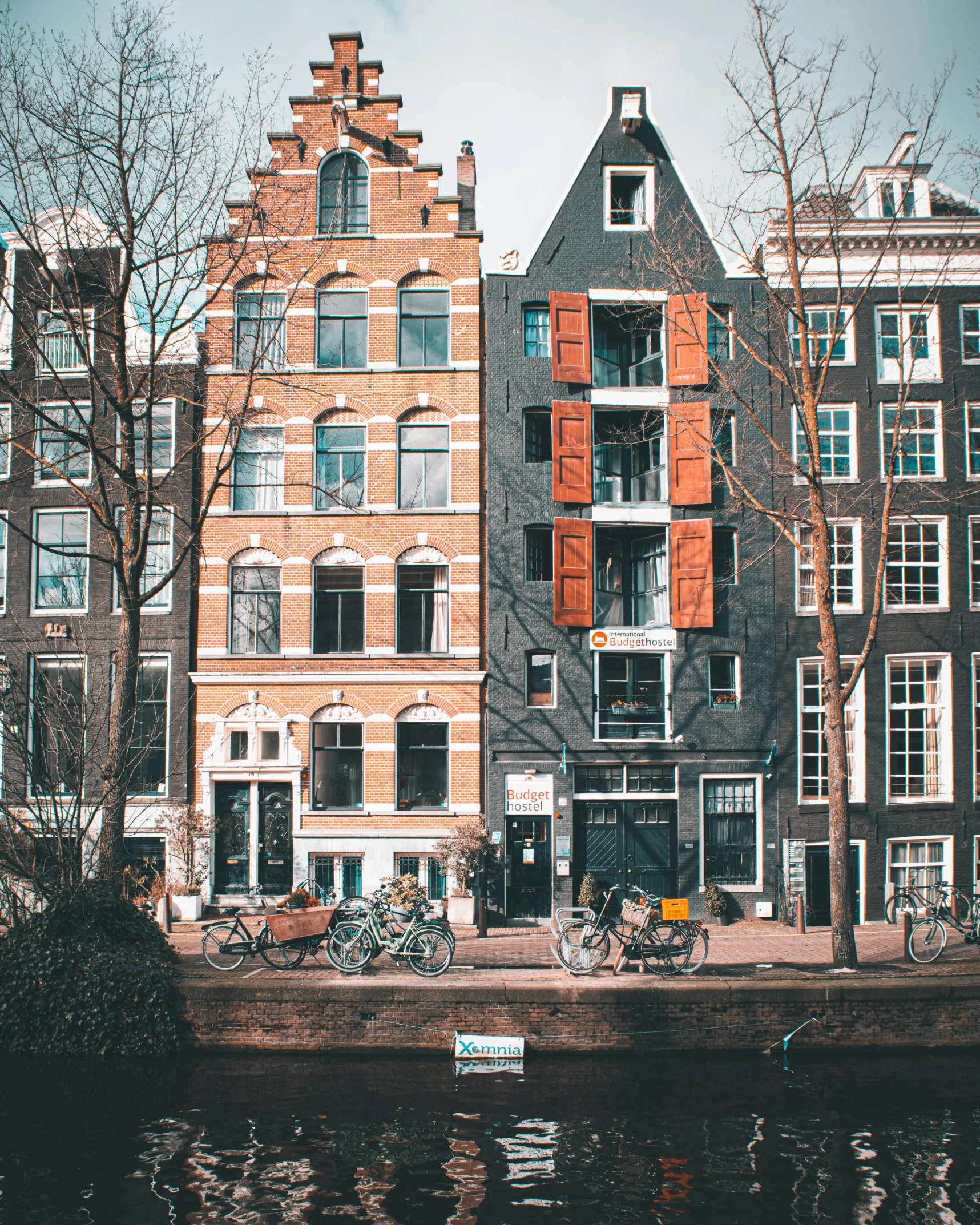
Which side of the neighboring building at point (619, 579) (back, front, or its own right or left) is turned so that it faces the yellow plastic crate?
front

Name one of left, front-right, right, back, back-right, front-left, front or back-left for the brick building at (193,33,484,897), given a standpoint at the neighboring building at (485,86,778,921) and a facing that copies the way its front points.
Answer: right

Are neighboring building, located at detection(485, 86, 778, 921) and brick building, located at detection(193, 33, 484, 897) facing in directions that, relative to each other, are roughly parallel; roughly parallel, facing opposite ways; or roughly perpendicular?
roughly parallel

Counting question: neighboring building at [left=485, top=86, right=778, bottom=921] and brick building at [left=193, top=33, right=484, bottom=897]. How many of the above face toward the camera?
2

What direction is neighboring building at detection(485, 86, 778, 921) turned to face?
toward the camera

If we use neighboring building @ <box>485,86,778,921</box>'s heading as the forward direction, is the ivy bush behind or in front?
in front

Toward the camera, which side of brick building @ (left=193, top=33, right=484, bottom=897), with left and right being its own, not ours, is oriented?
front
